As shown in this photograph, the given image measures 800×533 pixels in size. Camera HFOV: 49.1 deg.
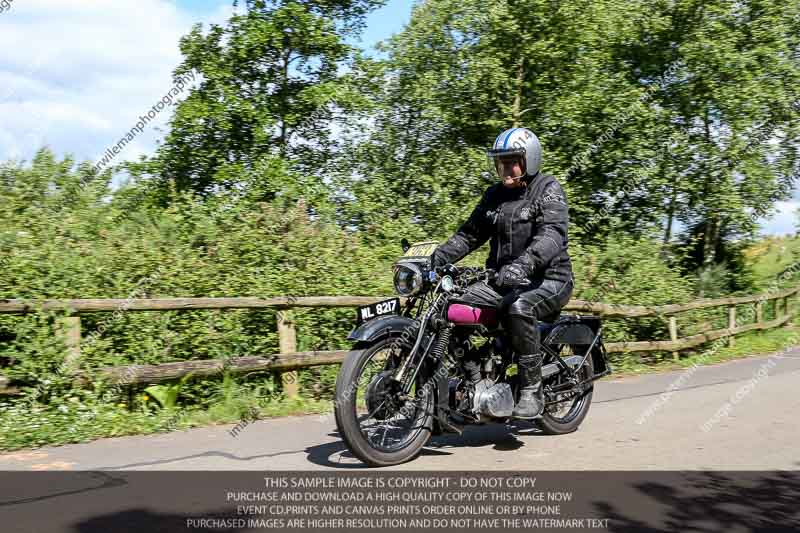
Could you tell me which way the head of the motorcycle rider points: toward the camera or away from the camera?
toward the camera

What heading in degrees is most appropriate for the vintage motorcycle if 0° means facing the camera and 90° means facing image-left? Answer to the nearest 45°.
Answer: approximately 45°

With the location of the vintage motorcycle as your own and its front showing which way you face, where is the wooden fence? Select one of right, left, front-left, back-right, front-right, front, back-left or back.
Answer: right

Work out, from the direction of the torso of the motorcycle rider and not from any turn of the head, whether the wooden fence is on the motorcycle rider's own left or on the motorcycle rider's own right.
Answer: on the motorcycle rider's own right

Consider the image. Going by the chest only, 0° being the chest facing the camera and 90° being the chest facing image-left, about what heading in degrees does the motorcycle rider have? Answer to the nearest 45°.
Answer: approximately 45°
